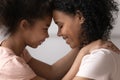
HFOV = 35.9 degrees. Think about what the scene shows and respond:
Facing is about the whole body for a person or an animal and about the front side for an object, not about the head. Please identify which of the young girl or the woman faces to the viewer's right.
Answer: the young girl

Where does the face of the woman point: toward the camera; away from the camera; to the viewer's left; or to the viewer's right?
to the viewer's left

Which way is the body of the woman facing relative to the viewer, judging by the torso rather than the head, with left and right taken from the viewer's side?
facing to the left of the viewer

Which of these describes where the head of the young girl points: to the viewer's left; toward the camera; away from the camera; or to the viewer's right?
to the viewer's right

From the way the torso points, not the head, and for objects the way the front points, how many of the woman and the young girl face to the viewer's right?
1

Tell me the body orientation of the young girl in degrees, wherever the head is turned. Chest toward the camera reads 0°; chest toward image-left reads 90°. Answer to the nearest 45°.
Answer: approximately 270°

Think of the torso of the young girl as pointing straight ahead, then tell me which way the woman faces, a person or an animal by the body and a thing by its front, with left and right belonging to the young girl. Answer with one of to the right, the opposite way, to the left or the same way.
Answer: the opposite way
